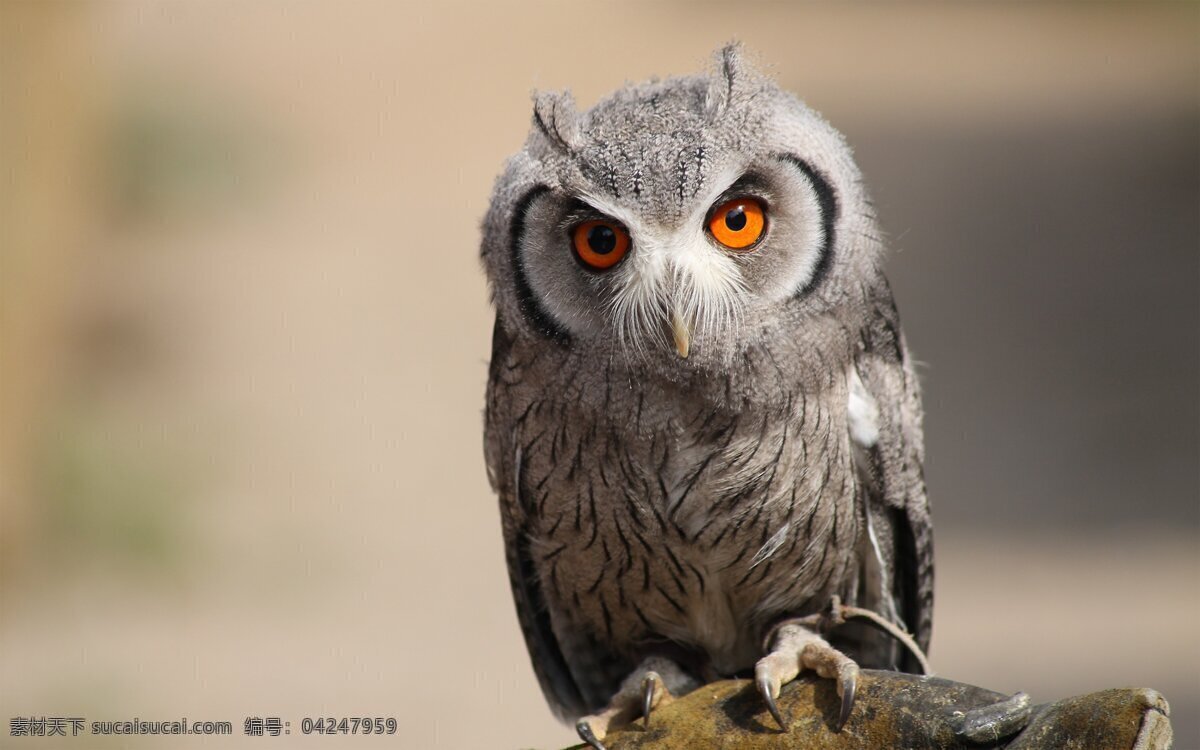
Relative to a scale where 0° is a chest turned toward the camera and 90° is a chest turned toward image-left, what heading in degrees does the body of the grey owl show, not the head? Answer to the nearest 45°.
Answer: approximately 0°
